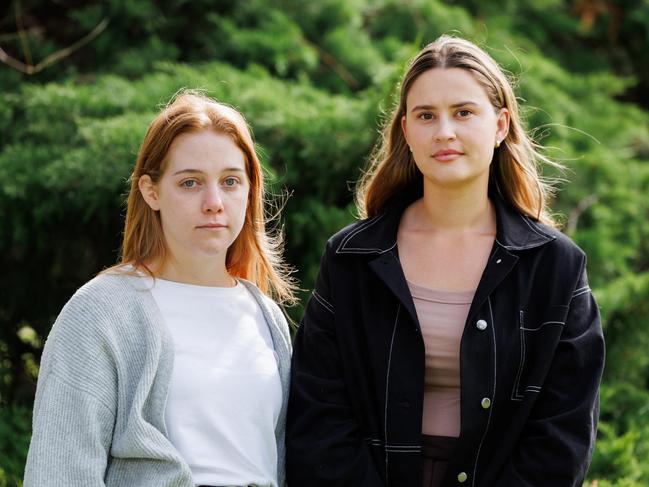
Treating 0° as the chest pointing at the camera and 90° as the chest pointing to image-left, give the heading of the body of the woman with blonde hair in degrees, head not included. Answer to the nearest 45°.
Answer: approximately 0°
